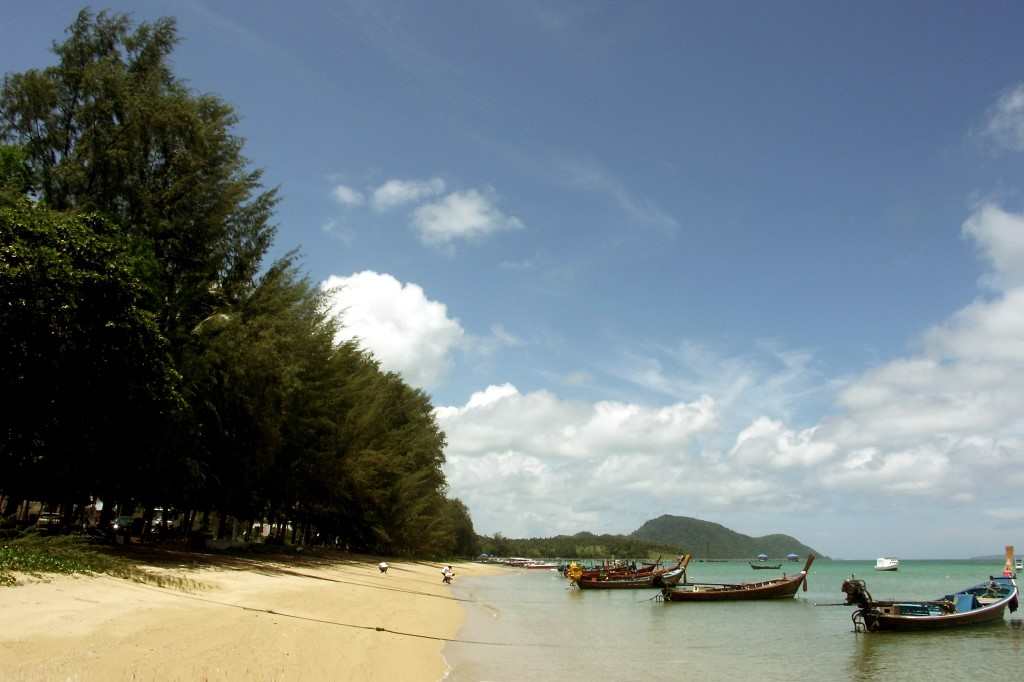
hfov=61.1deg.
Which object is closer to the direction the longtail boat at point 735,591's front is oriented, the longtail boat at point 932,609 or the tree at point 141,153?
the longtail boat

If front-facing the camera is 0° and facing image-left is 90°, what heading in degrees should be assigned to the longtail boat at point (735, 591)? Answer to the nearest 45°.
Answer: approximately 270°

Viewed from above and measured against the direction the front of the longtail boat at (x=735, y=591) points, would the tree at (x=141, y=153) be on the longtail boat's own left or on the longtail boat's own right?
on the longtail boat's own right

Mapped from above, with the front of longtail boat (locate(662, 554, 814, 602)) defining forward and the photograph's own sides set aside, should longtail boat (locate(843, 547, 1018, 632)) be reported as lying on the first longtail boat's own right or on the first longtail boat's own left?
on the first longtail boat's own right

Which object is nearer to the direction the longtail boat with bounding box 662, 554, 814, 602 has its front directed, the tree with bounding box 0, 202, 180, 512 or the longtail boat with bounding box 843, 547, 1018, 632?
the longtail boat
